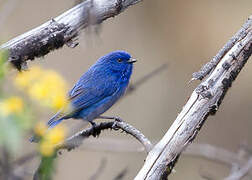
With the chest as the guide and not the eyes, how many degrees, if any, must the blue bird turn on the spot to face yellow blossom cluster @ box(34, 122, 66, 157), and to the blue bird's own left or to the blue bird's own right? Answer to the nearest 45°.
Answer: approximately 90° to the blue bird's own right

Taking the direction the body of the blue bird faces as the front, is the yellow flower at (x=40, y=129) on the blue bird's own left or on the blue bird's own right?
on the blue bird's own right

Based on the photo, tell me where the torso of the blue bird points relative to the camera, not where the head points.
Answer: to the viewer's right

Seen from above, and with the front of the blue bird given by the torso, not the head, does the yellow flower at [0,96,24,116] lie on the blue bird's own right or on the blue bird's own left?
on the blue bird's own right

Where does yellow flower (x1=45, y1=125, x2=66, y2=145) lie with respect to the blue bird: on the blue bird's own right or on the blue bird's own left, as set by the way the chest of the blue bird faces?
on the blue bird's own right
